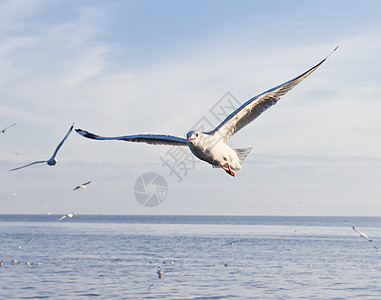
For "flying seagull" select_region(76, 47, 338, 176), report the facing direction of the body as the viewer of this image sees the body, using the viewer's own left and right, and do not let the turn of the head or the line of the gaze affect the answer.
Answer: facing the viewer and to the left of the viewer
